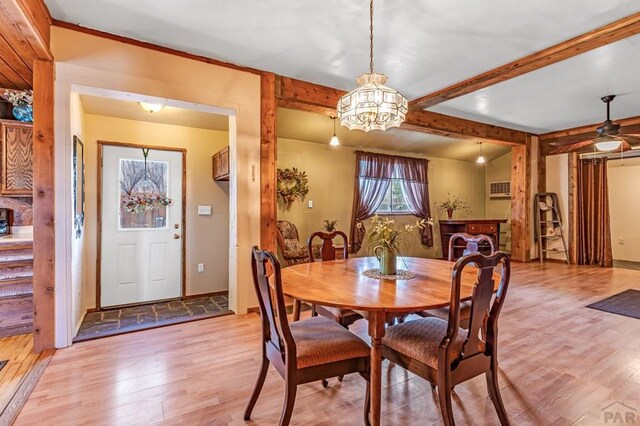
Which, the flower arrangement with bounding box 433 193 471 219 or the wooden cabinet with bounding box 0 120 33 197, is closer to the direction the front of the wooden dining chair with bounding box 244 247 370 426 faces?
the flower arrangement

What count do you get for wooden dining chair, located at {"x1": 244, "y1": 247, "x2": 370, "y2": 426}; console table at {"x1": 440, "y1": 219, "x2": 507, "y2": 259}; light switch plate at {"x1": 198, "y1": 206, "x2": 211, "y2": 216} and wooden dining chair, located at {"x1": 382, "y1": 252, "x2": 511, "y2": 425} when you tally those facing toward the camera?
2

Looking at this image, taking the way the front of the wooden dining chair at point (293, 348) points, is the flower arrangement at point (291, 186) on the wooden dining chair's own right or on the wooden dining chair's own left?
on the wooden dining chair's own left

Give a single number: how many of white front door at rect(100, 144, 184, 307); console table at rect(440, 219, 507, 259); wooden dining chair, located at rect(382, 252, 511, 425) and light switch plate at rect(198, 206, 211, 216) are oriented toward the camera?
3

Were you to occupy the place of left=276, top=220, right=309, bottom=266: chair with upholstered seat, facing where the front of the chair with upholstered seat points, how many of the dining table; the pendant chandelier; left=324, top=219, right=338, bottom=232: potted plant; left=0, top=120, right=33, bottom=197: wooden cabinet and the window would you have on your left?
2

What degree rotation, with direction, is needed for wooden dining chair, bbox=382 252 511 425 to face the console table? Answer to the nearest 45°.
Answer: approximately 45° to its right

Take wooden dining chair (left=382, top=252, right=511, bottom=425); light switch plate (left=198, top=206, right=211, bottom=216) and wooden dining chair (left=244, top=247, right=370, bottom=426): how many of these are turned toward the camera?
1

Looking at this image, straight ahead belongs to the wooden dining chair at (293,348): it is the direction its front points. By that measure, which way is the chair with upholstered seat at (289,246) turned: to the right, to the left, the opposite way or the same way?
to the right

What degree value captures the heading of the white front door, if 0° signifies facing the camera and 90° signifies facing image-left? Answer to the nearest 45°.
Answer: approximately 0°

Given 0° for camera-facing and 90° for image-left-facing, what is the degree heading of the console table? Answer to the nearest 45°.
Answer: approximately 0°

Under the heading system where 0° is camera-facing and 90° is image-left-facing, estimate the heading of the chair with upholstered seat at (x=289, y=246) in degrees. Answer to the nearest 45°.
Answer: approximately 315°
